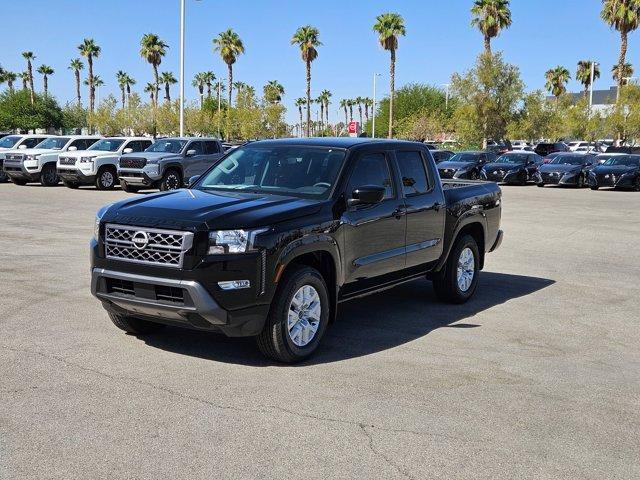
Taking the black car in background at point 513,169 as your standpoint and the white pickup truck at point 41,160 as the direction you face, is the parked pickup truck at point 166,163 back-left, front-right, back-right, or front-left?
front-left

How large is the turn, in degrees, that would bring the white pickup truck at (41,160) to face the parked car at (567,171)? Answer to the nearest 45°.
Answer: approximately 135° to its left

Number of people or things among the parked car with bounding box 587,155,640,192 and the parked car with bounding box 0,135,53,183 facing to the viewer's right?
0

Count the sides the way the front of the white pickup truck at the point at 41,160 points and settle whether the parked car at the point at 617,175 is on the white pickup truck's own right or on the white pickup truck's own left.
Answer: on the white pickup truck's own left

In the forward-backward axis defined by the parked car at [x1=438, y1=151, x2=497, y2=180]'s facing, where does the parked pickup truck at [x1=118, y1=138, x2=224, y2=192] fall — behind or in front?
in front

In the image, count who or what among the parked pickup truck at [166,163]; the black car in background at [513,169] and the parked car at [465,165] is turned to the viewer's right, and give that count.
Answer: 0

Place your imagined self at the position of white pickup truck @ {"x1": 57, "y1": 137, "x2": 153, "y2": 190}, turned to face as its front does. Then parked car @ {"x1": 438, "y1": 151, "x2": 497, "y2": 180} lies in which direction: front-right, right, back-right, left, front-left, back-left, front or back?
back-left

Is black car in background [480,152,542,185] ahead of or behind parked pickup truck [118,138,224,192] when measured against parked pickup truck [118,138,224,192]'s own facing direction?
behind

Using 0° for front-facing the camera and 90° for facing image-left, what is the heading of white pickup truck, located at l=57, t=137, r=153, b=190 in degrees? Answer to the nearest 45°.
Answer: approximately 45°

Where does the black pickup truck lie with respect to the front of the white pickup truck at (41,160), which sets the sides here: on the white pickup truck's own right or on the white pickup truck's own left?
on the white pickup truck's own left

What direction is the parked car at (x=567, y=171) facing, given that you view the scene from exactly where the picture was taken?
facing the viewer and to the left of the viewer

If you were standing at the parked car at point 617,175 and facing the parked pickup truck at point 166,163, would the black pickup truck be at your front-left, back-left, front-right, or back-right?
front-left

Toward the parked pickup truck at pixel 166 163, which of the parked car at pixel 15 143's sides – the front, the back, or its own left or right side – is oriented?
left

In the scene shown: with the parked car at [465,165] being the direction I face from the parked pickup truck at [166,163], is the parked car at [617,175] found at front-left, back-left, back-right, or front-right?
front-right
